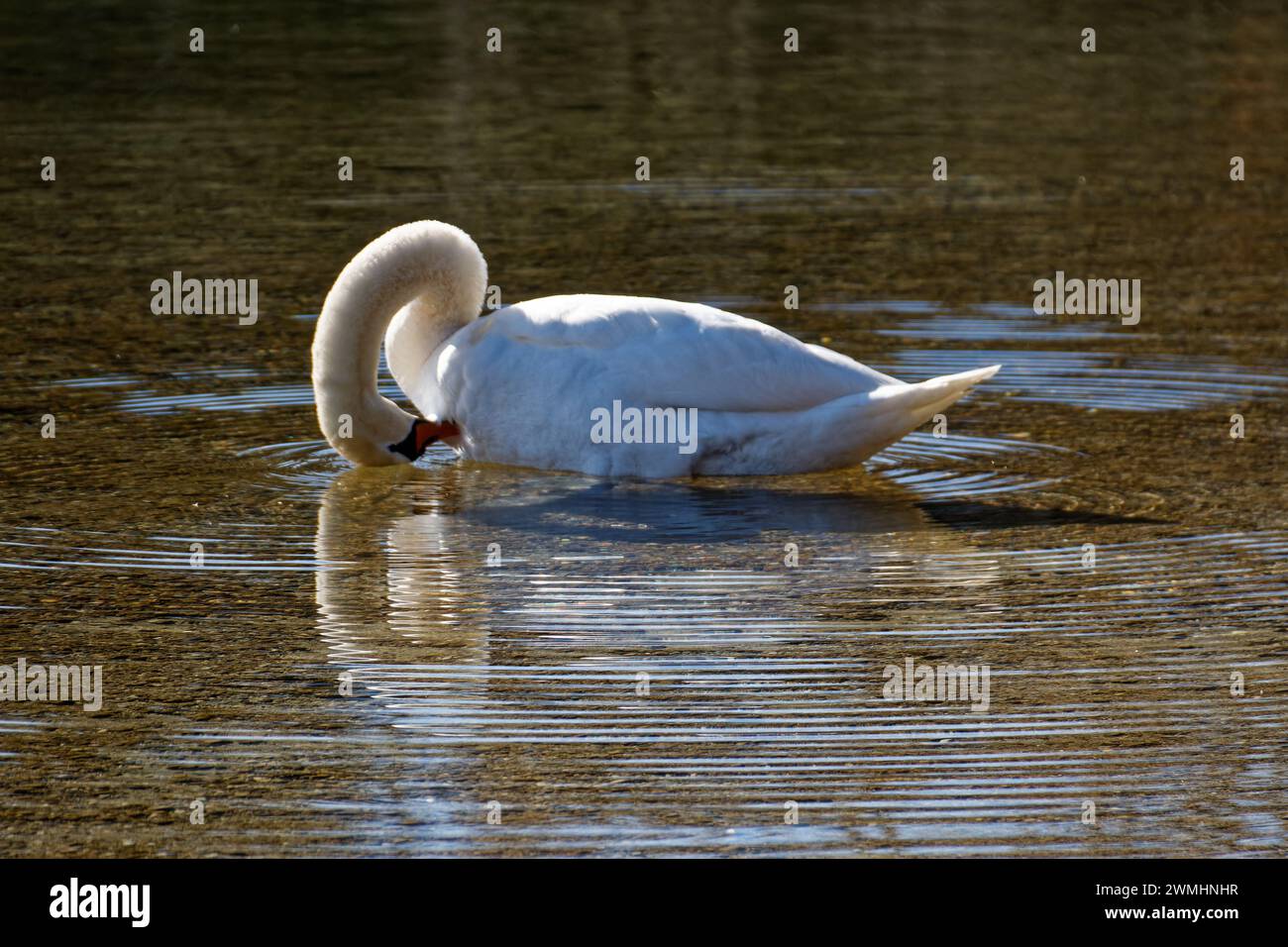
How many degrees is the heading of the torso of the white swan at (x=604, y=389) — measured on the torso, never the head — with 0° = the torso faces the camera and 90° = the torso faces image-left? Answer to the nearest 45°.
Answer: approximately 90°
